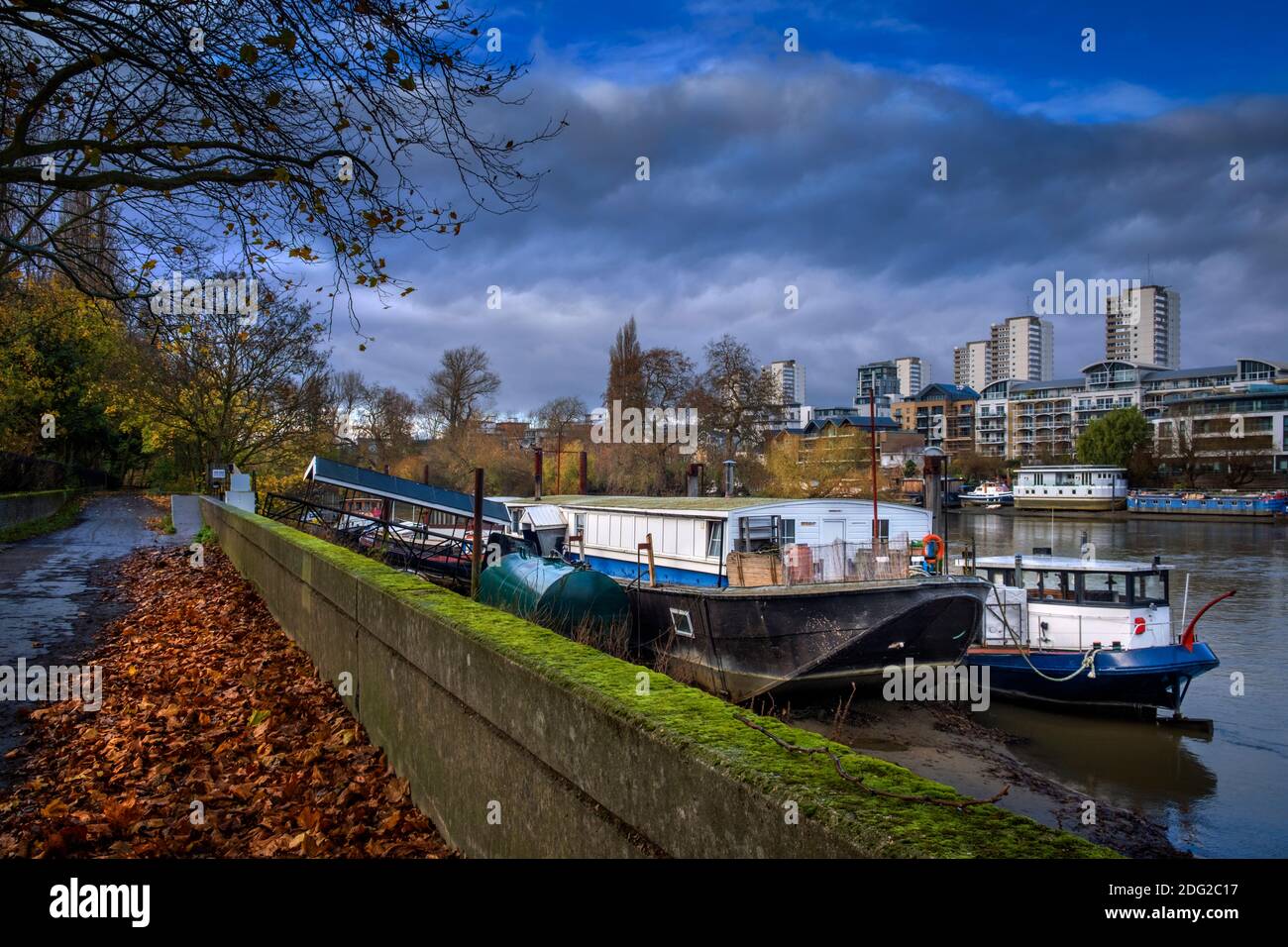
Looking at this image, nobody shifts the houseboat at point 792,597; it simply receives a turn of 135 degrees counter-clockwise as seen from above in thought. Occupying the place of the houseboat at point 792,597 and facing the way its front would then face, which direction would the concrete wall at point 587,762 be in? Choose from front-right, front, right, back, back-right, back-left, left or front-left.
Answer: back

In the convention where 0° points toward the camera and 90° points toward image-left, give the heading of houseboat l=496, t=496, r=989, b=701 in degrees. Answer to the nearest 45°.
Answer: approximately 315°

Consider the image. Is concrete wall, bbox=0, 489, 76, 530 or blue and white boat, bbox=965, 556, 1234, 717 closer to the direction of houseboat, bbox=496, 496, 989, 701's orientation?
the blue and white boat

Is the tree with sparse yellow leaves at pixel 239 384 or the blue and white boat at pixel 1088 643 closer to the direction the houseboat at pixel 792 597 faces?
the blue and white boat
